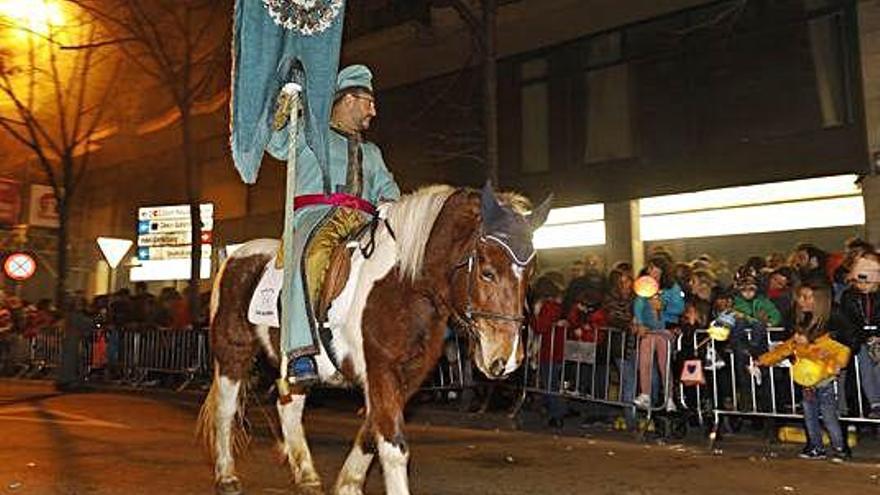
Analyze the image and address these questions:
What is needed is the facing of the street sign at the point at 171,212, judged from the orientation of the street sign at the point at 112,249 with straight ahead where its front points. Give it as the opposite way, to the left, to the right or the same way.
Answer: the same way

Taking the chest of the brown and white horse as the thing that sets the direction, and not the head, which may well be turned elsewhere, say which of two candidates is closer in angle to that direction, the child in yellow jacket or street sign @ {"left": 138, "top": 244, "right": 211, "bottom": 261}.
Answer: the child in yellow jacket

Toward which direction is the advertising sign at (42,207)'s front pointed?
toward the camera

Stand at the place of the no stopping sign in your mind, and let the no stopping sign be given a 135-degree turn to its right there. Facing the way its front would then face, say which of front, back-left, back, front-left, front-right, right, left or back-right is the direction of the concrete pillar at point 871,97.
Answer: back

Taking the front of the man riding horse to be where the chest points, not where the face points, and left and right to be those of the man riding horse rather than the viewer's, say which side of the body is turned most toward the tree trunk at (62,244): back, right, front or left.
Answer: back

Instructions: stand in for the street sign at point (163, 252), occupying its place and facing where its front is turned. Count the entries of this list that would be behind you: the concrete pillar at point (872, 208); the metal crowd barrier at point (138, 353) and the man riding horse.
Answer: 0

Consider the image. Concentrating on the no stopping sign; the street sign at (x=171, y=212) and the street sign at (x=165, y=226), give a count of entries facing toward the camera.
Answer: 3

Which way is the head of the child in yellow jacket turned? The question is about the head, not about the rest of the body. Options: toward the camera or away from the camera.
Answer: toward the camera

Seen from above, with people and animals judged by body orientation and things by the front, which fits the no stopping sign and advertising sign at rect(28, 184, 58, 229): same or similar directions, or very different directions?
same or similar directions

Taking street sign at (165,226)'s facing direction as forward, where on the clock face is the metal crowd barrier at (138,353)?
The metal crowd barrier is roughly at 12 o'clock from the street sign.

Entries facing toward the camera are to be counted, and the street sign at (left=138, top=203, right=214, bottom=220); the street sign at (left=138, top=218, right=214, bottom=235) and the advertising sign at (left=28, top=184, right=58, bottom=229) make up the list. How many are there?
3

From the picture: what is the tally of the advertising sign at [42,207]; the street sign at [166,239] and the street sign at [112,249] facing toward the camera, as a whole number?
3

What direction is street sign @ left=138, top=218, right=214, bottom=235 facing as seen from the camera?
toward the camera

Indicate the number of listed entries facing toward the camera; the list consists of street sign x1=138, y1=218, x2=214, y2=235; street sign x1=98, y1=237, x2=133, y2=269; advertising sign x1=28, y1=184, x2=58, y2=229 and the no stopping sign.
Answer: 4

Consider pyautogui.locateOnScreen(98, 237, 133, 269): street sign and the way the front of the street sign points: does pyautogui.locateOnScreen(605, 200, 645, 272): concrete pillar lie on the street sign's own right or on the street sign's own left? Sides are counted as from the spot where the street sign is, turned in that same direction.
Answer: on the street sign's own left

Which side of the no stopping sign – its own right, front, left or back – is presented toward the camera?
front

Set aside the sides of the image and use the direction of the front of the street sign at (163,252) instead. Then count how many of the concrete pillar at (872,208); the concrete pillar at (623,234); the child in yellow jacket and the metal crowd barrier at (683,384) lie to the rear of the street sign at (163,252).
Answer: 0

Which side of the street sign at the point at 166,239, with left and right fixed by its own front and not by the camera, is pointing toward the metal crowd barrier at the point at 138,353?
front
